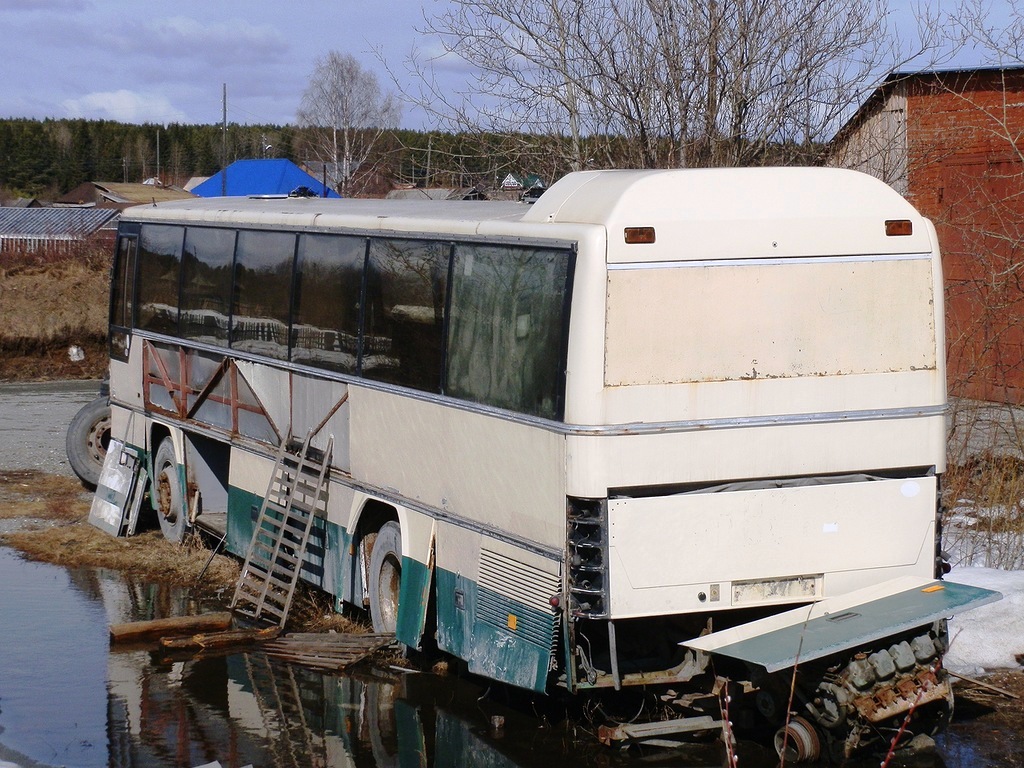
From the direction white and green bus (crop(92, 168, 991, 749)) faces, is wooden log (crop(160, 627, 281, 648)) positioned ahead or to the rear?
ahead

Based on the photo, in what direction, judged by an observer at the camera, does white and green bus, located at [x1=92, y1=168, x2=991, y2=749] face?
facing away from the viewer and to the left of the viewer

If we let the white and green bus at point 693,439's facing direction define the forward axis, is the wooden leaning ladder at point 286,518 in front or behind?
in front
